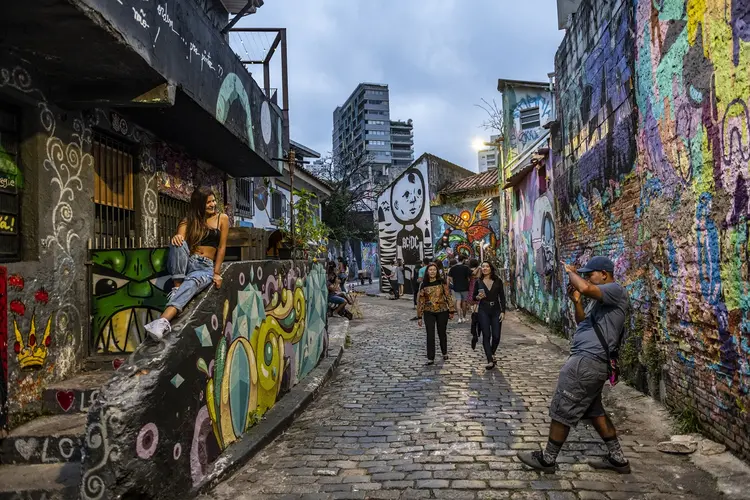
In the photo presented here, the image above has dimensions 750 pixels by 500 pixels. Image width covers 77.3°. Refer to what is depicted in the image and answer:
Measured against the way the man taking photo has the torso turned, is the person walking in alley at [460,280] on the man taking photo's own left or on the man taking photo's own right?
on the man taking photo's own right

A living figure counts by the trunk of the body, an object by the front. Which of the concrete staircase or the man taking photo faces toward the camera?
the concrete staircase

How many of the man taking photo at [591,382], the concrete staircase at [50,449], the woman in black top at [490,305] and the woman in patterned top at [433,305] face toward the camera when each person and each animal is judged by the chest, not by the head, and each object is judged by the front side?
3

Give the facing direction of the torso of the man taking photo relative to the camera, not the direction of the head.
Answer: to the viewer's left

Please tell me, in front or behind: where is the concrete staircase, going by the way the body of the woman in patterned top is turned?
in front

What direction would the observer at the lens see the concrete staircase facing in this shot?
facing the viewer

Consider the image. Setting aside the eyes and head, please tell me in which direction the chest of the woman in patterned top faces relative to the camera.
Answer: toward the camera

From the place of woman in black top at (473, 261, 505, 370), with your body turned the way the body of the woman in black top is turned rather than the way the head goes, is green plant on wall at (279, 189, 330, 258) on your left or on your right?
on your right

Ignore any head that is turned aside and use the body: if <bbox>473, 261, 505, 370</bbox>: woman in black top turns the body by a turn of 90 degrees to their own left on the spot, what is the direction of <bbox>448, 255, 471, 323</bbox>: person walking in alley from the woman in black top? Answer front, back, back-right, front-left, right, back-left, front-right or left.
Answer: left

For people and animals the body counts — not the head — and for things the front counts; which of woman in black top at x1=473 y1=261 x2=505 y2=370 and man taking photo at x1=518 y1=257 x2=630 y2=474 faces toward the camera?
the woman in black top

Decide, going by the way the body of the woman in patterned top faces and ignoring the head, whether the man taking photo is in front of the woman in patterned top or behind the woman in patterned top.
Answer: in front

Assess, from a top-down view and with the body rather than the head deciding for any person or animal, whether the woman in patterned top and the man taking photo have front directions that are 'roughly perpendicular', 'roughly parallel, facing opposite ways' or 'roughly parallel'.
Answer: roughly perpendicular

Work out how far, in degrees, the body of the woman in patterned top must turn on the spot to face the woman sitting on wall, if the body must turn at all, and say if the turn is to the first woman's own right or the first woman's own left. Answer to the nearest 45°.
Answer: approximately 45° to the first woman's own right

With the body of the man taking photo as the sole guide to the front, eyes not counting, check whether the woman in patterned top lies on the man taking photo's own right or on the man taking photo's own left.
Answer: on the man taking photo's own right

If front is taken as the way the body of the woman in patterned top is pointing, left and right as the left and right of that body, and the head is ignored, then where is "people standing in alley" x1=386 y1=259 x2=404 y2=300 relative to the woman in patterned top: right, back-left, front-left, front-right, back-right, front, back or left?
back

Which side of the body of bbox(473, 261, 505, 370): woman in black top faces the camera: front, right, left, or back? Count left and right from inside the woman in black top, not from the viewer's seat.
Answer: front

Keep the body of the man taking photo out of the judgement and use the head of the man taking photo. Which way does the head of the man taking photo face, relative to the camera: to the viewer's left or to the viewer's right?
to the viewer's left
